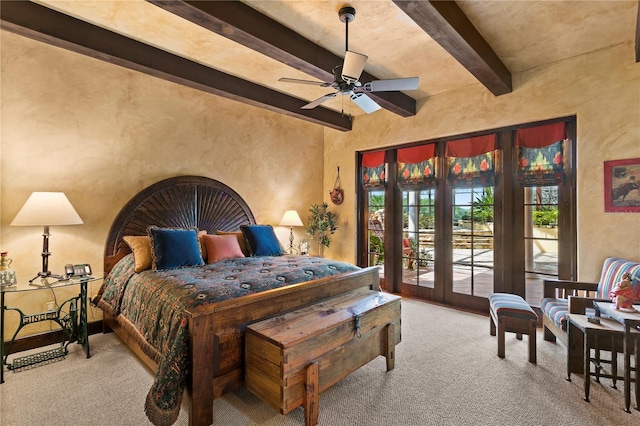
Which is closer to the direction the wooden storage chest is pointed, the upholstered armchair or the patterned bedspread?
the upholstered armchair

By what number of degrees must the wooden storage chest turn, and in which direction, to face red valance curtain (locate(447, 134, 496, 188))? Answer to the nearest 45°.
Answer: approximately 90° to its left

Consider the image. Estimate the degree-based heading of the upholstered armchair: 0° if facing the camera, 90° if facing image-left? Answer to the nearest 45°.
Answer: approximately 45°

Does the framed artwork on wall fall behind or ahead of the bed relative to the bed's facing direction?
ahead

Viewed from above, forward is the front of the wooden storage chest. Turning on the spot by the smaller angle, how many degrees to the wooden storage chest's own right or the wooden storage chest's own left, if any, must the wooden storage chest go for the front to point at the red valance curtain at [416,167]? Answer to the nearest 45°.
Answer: approximately 90° to the wooden storage chest's own left

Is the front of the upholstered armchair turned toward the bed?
yes

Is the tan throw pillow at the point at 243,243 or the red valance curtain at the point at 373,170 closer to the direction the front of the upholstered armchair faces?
the tan throw pillow

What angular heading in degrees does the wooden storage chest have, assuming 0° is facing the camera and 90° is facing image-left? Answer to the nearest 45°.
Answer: approximately 315°

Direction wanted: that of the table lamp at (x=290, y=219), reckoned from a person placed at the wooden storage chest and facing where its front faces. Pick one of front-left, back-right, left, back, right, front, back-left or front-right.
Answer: back-left

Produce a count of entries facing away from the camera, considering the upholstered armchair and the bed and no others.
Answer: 0

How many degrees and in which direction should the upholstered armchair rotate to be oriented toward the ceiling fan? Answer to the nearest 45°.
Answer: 0° — it already faces it

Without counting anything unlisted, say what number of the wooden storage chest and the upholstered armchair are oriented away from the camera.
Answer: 0

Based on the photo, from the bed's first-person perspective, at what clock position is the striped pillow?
The striped pillow is roughly at 11 o'clock from the bed.
